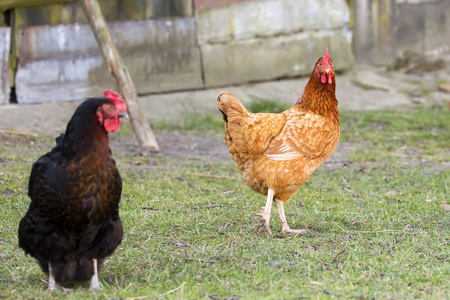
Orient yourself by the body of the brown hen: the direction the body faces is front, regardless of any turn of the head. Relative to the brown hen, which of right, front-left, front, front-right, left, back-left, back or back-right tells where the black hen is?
back-right

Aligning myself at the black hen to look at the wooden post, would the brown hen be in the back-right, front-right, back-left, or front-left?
front-right

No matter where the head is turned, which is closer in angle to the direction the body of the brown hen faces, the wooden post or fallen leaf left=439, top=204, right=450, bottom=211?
the fallen leaf

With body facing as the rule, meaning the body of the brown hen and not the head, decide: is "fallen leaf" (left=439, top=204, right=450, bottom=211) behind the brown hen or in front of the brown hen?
in front

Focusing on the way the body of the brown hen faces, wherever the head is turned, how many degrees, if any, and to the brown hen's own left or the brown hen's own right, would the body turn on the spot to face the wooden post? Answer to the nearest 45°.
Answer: approximately 135° to the brown hen's own left

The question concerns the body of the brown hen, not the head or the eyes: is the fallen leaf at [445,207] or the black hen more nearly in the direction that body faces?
the fallen leaf

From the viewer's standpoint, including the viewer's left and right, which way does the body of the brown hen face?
facing to the right of the viewer

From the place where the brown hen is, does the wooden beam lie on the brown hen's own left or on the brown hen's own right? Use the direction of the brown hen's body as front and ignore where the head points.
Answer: on the brown hen's own left
